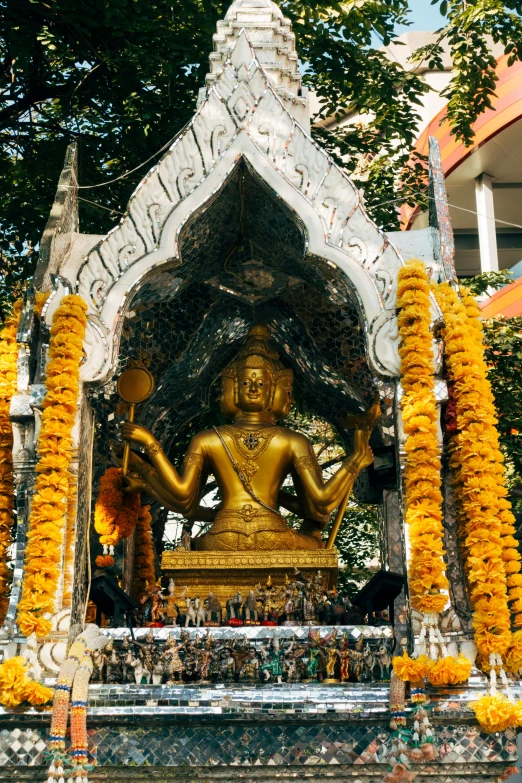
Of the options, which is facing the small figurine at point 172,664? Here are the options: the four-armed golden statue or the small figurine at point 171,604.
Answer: the small figurine at point 171,604

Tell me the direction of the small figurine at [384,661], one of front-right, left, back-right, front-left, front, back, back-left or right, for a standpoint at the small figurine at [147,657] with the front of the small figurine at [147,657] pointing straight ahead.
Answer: left

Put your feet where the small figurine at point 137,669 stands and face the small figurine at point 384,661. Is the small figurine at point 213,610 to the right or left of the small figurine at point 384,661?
left

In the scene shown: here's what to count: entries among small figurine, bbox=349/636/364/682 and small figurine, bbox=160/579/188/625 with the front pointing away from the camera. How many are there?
0

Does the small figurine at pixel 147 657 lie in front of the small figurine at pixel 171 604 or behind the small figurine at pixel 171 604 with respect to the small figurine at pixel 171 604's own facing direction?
in front

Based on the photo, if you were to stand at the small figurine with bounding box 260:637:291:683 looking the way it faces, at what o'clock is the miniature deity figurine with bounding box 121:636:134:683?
The miniature deity figurine is roughly at 3 o'clock from the small figurine.

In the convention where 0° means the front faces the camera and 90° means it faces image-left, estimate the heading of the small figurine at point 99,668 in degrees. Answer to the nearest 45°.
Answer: approximately 0°

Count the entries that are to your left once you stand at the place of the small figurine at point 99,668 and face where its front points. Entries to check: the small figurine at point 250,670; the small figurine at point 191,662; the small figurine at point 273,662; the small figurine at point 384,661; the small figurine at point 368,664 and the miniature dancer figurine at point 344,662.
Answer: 6

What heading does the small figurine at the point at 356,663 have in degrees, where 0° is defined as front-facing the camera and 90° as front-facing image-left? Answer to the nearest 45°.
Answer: approximately 0°
